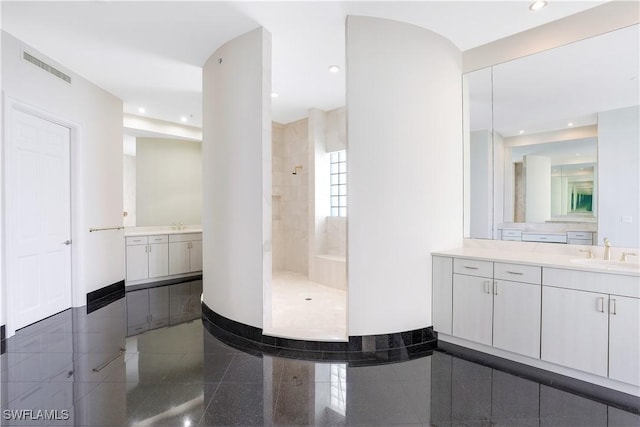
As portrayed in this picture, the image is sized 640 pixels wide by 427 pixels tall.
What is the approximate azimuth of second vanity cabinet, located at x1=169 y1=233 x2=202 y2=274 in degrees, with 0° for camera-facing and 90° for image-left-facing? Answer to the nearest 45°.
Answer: approximately 315°

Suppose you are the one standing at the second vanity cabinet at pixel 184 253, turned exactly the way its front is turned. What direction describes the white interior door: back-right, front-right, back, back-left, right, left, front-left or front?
right

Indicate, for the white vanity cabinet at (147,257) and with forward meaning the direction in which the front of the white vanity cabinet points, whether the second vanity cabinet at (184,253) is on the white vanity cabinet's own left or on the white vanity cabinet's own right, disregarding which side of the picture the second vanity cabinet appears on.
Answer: on the white vanity cabinet's own left

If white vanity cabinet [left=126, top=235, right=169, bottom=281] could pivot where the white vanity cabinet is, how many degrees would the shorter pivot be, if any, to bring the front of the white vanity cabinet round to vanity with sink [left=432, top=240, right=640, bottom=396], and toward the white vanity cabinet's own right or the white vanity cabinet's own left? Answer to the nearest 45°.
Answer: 0° — it already faces it

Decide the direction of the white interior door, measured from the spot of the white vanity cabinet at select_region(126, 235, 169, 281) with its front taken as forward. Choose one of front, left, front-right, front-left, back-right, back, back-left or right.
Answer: right

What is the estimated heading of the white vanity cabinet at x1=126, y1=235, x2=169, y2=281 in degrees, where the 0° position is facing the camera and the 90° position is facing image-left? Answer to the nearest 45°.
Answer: approximately 315°

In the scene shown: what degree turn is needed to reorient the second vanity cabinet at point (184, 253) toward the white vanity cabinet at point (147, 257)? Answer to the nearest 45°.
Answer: approximately 90° to its right

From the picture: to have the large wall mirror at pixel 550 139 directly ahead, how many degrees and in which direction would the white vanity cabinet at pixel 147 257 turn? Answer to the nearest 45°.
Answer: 0° — it already faces it
